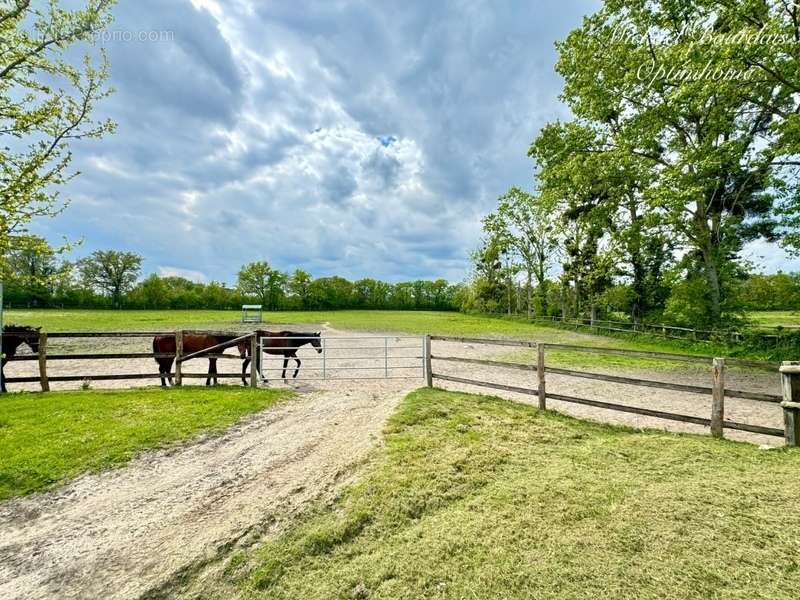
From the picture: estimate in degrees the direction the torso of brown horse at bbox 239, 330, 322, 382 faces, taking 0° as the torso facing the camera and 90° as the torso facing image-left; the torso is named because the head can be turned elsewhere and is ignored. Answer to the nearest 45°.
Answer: approximately 270°

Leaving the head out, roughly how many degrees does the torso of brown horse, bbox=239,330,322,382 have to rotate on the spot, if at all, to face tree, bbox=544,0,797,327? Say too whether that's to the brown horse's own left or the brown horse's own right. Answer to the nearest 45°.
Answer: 0° — it already faces it

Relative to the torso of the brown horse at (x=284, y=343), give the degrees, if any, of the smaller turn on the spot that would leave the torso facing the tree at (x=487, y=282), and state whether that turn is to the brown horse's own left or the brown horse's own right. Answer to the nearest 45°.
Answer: approximately 45° to the brown horse's own left
